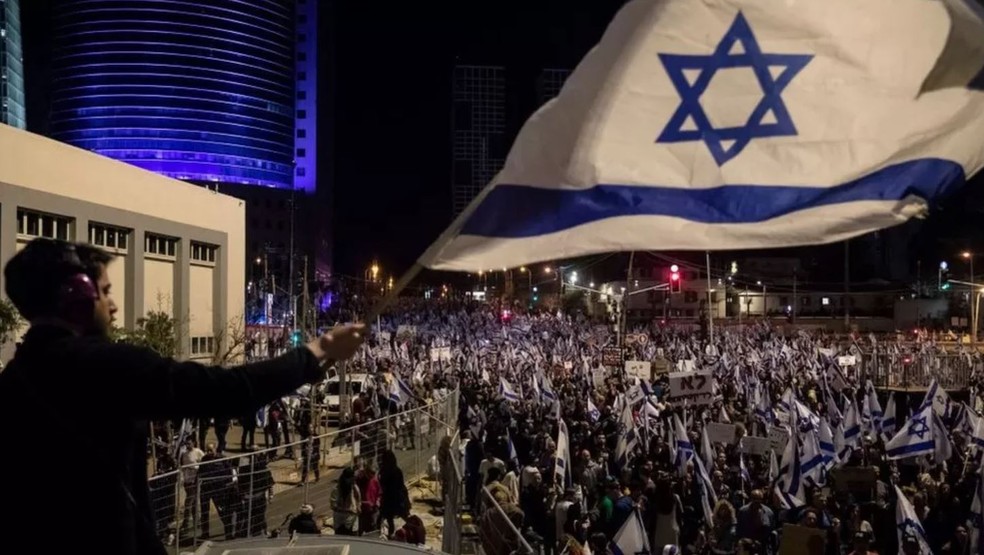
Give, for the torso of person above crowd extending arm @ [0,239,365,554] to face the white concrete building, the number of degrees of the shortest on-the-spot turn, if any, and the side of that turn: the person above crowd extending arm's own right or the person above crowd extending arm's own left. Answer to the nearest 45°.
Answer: approximately 45° to the person above crowd extending arm's own left

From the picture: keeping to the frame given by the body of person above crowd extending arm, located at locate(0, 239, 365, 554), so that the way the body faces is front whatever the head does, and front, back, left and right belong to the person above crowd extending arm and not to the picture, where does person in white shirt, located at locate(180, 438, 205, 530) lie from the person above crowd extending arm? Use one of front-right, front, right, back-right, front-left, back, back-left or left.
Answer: front-left

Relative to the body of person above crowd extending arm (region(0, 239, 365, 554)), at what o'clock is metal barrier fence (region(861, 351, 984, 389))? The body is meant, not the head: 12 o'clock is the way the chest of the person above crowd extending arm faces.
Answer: The metal barrier fence is roughly at 12 o'clock from the person above crowd extending arm.

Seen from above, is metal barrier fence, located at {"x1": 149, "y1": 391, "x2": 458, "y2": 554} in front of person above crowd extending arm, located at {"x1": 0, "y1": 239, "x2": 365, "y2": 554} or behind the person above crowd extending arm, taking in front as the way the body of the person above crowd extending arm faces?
in front

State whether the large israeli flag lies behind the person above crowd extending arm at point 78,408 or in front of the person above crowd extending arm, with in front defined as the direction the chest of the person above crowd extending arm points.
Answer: in front

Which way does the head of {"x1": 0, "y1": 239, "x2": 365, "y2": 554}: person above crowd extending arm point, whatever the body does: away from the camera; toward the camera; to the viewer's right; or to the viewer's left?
to the viewer's right

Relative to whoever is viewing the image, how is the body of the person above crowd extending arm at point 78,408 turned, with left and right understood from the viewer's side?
facing away from the viewer and to the right of the viewer

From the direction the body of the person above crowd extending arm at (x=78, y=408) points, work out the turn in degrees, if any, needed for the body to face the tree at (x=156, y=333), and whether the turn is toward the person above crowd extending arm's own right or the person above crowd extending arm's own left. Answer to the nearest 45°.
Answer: approximately 45° to the person above crowd extending arm's own left

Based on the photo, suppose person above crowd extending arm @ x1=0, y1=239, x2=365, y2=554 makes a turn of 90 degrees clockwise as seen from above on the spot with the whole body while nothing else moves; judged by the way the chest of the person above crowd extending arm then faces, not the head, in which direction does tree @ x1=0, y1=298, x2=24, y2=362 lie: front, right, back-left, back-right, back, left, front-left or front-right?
back-left
